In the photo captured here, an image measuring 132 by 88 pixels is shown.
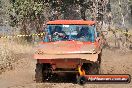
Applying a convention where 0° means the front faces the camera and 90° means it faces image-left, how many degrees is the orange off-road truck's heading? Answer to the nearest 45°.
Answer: approximately 0°
